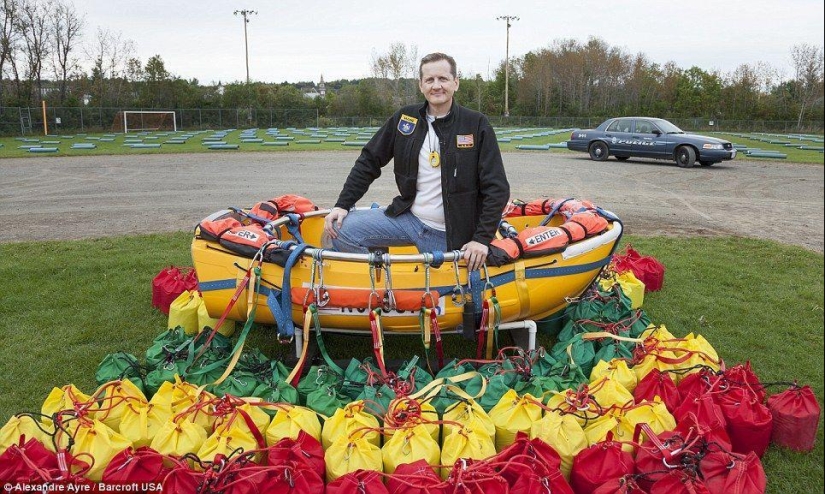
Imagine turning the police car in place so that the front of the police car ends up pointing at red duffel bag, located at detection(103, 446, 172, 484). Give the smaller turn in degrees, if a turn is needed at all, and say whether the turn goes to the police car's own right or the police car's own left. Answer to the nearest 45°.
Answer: approximately 45° to the police car's own right

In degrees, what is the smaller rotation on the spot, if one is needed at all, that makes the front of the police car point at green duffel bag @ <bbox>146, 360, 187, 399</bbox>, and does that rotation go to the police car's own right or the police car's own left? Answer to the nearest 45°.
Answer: approximately 45° to the police car's own right

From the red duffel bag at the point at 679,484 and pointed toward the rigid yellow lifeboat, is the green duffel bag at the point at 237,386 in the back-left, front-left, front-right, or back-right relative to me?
front-left

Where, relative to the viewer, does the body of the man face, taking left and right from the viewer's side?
facing the viewer

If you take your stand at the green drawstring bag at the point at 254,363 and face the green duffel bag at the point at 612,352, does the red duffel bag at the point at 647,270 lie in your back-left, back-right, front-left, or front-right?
front-left

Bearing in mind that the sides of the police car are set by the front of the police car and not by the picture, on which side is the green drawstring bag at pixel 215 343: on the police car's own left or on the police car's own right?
on the police car's own right

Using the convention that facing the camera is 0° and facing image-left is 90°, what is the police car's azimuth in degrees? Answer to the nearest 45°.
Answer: approximately 315°

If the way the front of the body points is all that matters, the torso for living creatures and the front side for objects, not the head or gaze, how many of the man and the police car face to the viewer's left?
0

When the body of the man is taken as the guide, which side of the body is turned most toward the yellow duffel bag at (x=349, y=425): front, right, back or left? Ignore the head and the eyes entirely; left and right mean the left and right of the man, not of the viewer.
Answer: front

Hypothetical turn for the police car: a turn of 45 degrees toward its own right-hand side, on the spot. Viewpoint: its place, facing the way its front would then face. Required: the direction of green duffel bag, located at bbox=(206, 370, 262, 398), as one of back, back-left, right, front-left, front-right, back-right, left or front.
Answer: front
